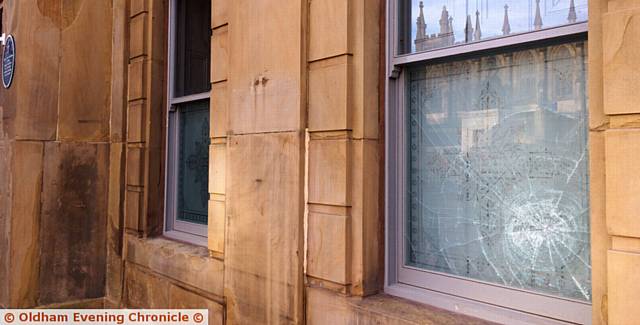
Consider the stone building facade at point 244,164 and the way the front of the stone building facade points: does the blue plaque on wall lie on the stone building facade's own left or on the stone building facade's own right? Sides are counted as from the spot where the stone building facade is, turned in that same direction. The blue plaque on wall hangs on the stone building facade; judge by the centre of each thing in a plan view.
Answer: on the stone building facade's own right

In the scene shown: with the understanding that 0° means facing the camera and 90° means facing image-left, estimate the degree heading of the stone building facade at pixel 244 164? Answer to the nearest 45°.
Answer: approximately 45°
